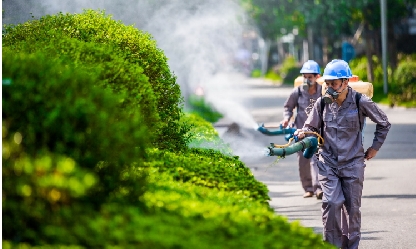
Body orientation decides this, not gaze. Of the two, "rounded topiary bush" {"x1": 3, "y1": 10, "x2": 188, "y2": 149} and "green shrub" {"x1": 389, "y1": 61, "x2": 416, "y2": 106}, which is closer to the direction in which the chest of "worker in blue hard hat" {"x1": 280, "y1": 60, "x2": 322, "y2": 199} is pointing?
the rounded topiary bush

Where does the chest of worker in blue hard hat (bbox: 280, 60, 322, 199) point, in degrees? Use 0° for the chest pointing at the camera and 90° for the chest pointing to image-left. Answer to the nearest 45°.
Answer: approximately 0°

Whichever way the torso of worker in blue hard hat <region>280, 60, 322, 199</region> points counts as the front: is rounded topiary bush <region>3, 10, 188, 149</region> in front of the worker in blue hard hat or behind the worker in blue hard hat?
in front

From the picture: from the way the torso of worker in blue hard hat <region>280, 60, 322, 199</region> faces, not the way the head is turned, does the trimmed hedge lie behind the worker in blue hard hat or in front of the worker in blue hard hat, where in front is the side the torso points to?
in front

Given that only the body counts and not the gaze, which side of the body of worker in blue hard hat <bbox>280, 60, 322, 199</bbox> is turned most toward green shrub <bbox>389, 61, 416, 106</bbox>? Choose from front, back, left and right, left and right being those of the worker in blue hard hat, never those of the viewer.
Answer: back

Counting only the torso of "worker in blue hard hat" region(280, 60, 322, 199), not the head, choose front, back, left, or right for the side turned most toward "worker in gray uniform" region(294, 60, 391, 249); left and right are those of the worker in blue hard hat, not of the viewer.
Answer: front
